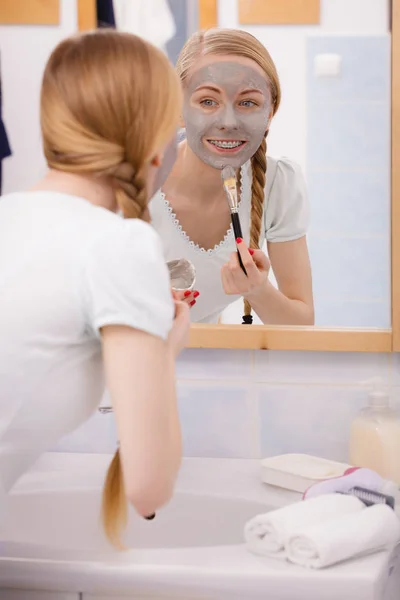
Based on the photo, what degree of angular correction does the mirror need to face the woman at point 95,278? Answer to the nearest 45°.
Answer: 0° — it already faces them

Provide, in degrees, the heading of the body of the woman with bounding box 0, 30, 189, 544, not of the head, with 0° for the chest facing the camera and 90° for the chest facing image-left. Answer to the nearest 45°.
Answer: approximately 225°

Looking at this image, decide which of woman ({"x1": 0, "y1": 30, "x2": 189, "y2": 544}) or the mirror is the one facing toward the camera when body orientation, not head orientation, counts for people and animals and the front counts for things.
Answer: the mirror

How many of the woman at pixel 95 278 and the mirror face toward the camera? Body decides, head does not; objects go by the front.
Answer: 1

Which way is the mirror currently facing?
toward the camera

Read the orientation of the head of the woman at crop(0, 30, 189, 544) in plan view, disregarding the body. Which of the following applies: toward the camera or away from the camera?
away from the camera
